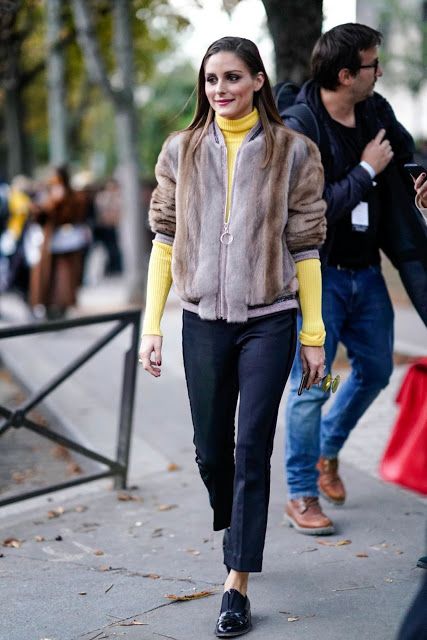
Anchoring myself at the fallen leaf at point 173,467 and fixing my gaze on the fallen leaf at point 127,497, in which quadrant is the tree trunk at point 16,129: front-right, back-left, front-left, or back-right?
back-right

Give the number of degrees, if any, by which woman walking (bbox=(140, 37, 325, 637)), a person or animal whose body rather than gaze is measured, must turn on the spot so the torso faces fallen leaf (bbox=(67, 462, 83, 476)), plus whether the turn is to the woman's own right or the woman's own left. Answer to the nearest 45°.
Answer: approximately 180°

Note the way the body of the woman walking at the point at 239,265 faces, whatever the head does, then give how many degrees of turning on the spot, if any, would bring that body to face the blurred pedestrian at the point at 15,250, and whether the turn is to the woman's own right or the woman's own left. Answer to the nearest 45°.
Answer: approximately 180°

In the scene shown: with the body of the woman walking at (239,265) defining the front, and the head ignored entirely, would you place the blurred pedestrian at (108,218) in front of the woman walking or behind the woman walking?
behind

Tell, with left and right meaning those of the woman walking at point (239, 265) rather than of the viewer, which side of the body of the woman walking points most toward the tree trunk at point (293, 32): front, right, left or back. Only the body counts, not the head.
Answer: back

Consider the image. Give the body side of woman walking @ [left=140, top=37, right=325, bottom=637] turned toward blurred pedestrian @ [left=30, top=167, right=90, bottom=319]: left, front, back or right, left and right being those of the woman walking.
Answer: back

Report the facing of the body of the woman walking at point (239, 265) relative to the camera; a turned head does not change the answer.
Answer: toward the camera

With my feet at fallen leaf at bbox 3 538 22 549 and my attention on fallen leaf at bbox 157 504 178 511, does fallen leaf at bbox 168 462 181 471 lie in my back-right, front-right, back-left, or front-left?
front-left

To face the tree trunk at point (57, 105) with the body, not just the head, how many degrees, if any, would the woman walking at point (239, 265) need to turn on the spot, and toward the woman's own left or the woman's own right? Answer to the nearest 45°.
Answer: approximately 180°

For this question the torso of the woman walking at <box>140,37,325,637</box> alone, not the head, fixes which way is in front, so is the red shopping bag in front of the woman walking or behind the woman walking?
in front

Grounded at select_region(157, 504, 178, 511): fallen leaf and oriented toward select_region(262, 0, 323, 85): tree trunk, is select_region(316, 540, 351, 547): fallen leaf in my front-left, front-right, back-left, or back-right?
back-right

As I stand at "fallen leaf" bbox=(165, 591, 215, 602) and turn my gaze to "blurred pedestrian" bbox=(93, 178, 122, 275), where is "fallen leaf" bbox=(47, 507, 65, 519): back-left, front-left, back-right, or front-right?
front-left
